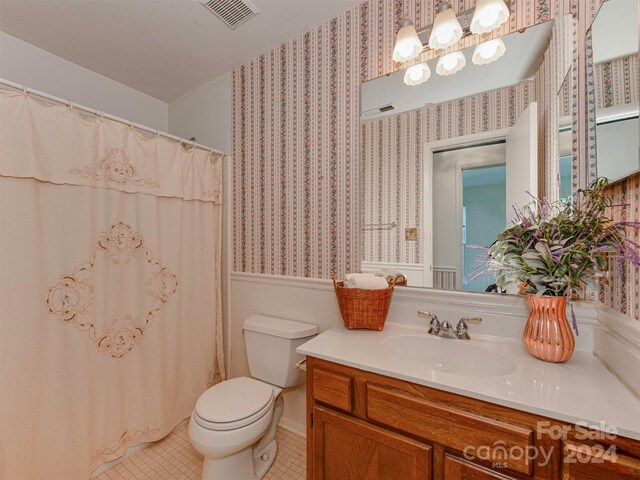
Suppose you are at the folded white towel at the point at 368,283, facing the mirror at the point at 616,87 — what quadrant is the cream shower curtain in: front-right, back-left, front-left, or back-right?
back-right

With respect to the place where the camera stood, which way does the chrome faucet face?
facing the viewer

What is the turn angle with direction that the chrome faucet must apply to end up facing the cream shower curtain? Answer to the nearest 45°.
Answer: approximately 90° to its right
